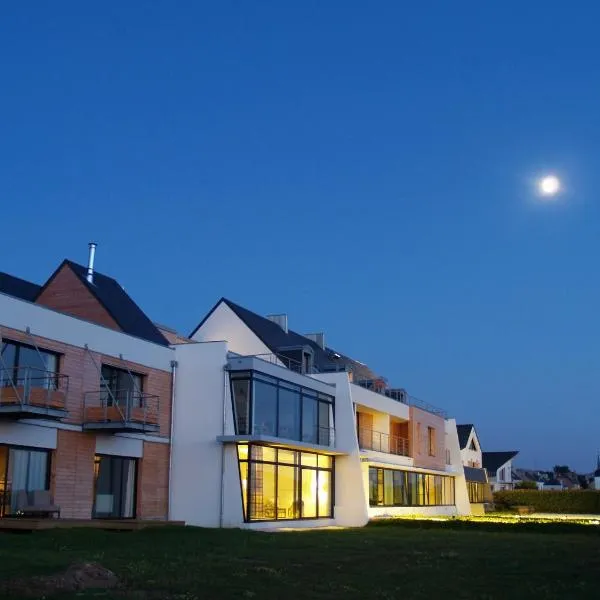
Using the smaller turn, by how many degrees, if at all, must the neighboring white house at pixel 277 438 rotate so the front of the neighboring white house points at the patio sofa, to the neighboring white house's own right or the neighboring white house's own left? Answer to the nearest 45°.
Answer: approximately 90° to the neighboring white house's own right

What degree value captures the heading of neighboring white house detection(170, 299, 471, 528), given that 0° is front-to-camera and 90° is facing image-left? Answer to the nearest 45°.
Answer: approximately 315°
